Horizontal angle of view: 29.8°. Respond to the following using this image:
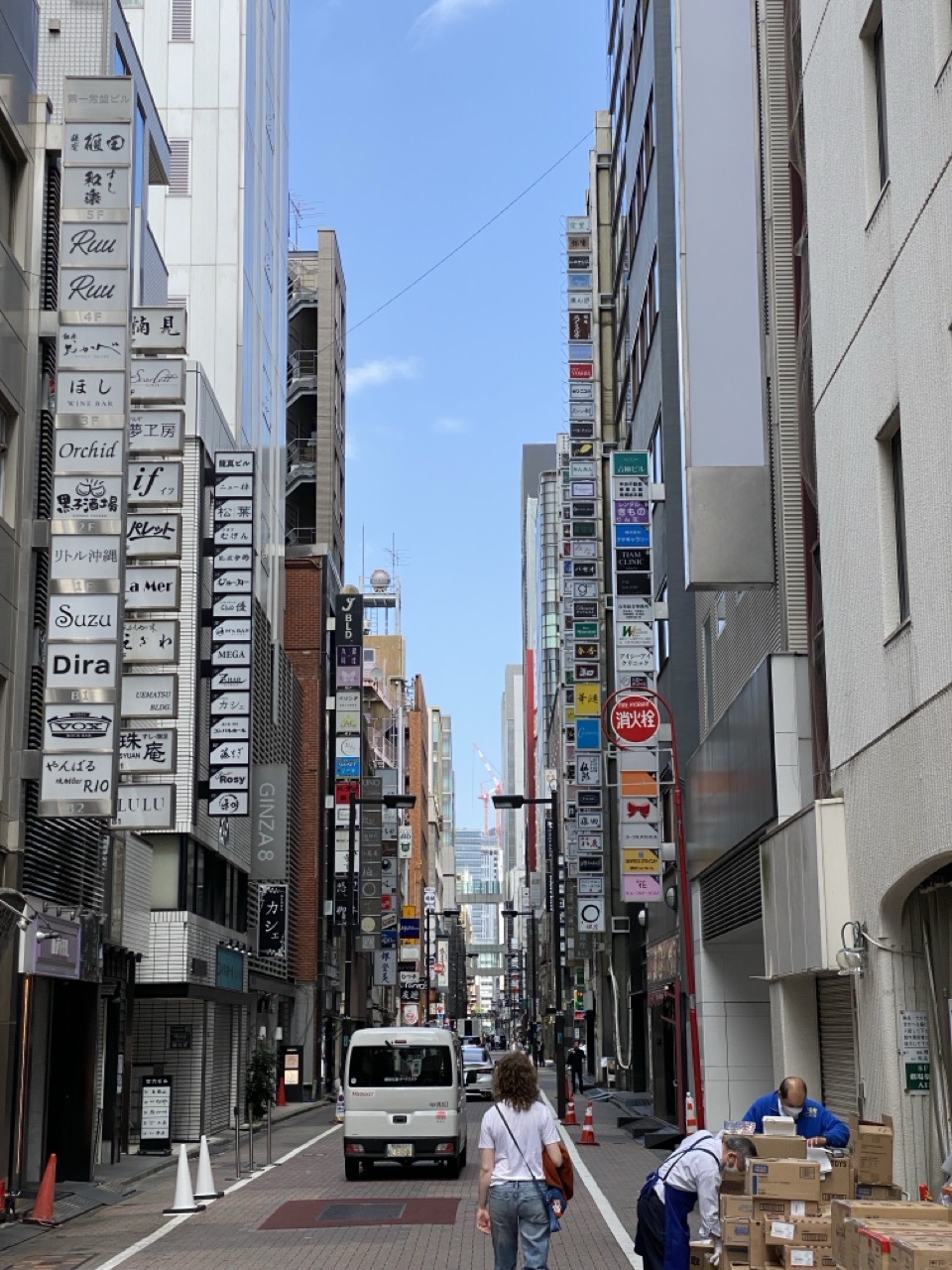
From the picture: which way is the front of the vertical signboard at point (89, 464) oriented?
toward the camera

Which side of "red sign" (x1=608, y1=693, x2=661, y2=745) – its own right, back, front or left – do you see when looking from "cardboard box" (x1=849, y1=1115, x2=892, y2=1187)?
front

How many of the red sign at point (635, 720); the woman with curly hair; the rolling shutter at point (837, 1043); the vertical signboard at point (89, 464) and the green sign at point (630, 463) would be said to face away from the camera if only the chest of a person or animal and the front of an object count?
1

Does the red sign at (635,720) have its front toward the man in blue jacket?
yes

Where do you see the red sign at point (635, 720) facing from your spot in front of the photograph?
facing the viewer

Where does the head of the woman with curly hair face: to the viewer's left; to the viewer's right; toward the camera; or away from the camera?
away from the camera

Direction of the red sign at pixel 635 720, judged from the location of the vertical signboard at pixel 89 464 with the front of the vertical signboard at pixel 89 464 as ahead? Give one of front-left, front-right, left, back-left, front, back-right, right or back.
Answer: back-left

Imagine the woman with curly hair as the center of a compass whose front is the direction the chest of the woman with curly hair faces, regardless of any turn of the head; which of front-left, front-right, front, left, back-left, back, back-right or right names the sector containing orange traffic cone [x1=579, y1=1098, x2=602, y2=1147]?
front

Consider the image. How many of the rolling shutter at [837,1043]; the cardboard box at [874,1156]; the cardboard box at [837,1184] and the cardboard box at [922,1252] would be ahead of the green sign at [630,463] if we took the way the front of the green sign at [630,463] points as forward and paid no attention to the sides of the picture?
4

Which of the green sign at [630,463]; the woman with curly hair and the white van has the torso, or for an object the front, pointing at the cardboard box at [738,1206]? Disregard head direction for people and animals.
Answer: the green sign

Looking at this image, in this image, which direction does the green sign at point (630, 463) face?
toward the camera

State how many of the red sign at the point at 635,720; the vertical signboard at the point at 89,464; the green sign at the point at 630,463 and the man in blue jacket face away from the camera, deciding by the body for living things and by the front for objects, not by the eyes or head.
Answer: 0

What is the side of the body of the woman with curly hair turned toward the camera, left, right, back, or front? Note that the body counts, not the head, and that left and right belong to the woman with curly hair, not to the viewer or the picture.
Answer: back

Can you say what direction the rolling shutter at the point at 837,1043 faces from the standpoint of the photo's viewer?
facing the viewer and to the left of the viewer

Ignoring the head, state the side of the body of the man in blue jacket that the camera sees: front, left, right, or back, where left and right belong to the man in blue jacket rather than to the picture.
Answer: front

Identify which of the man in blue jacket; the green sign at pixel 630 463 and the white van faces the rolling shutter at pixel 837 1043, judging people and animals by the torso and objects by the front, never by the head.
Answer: the green sign

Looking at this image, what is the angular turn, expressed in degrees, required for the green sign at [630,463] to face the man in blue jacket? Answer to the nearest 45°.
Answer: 0° — it already faces them
